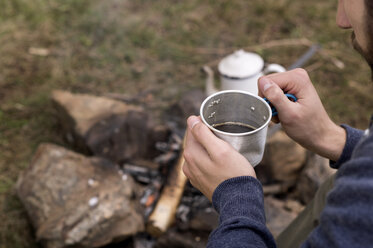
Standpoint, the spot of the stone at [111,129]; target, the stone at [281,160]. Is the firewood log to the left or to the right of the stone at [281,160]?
right

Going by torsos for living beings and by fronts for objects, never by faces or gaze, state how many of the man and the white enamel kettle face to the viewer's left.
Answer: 2

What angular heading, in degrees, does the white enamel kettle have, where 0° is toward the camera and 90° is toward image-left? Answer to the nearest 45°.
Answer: approximately 90°

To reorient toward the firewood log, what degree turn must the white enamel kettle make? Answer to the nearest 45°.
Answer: approximately 45° to its left

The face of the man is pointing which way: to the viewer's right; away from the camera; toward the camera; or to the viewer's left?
to the viewer's left

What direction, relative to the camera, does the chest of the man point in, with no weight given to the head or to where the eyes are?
to the viewer's left

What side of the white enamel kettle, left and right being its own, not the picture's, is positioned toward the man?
left

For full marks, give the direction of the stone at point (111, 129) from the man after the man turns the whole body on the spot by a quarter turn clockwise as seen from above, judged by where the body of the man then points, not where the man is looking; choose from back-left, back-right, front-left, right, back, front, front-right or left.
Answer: front-left
